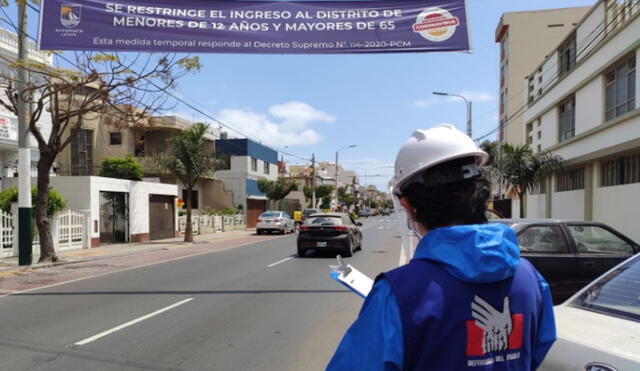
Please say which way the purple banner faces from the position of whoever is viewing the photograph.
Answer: facing the viewer

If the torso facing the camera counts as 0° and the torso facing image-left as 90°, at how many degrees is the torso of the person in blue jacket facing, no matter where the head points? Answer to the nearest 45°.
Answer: approximately 135°

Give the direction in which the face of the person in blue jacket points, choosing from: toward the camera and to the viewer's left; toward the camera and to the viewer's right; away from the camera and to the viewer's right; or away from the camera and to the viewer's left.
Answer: away from the camera and to the viewer's left

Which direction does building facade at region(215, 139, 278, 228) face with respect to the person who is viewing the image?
facing the viewer and to the right of the viewer

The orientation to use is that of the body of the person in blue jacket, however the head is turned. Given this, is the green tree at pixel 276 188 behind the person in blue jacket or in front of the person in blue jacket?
in front

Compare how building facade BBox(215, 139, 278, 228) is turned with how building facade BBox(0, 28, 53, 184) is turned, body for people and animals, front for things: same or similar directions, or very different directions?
same or similar directions

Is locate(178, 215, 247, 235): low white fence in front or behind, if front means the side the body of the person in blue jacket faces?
in front

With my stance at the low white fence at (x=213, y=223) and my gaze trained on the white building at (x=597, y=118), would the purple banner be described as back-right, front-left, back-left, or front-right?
front-right

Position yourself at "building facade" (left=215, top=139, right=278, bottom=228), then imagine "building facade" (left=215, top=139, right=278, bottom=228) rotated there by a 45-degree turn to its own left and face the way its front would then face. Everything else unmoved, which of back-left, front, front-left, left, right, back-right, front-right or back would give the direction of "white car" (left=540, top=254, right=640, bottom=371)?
right

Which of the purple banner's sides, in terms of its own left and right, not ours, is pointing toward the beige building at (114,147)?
back

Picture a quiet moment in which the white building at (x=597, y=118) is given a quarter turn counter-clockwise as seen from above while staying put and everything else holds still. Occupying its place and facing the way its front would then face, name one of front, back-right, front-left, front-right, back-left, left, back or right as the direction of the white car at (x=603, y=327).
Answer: front-right

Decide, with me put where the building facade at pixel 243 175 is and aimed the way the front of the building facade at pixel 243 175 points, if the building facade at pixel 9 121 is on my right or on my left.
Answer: on my right
